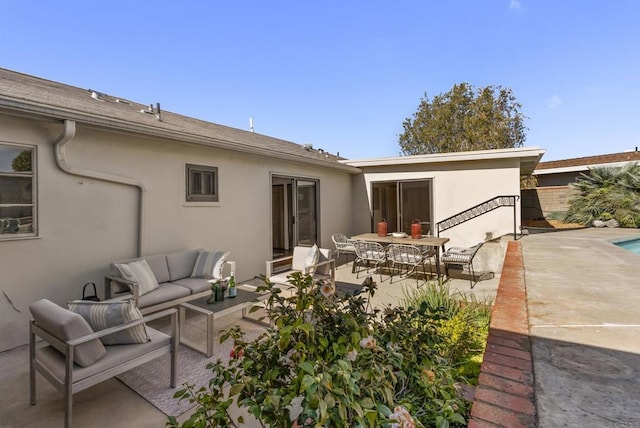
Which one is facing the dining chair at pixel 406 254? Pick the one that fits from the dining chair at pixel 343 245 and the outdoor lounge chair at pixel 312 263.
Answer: the dining chair at pixel 343 245

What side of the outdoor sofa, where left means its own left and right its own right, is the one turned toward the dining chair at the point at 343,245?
left

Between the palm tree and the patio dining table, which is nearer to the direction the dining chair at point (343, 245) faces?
the patio dining table

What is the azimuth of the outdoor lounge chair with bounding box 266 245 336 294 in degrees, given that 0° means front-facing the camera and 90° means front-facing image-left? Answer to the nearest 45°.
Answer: approximately 45°

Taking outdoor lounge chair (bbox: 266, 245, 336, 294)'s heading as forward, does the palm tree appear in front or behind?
behind

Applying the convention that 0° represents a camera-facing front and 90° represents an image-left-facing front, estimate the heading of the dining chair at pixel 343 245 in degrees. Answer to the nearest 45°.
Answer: approximately 315°

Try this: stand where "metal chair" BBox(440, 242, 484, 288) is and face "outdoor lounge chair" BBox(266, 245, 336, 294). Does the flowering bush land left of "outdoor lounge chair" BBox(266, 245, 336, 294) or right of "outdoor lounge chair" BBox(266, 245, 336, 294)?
left

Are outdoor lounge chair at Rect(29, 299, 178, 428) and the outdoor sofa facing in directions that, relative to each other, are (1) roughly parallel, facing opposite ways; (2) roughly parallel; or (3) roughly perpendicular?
roughly perpendicular

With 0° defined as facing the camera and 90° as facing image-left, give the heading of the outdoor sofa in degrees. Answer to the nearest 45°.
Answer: approximately 315°

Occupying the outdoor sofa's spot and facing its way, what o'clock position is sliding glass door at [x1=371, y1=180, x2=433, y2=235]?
The sliding glass door is roughly at 10 o'clock from the outdoor sofa.
